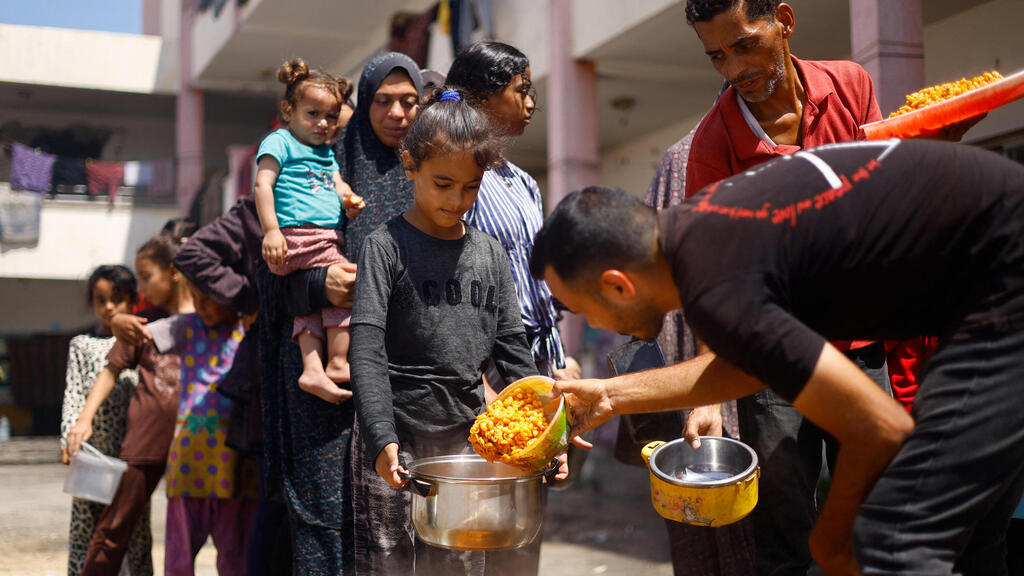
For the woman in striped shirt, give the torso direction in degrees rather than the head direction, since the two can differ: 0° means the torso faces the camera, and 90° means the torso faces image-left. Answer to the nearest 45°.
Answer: approximately 270°

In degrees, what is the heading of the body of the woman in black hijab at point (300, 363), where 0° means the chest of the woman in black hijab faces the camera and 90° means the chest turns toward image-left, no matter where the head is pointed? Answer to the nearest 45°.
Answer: approximately 315°

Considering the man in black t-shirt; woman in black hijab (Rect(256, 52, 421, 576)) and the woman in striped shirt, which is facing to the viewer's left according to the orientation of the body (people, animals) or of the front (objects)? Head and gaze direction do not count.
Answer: the man in black t-shirt

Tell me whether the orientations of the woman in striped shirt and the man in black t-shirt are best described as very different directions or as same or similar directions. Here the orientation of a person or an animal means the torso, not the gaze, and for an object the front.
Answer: very different directions

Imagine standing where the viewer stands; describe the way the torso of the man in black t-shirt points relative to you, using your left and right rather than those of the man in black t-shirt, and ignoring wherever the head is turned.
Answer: facing to the left of the viewer

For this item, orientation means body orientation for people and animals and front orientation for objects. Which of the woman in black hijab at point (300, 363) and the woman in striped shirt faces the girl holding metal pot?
the woman in black hijab
